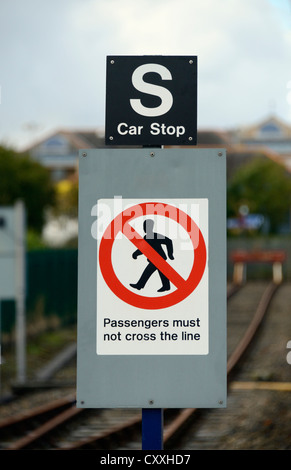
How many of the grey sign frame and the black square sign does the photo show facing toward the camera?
2

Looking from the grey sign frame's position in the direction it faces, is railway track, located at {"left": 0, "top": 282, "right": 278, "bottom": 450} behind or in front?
behind

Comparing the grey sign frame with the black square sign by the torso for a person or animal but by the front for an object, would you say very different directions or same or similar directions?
same or similar directions

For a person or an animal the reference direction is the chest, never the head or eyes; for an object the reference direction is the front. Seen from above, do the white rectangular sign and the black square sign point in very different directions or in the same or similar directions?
same or similar directions

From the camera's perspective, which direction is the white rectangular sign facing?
toward the camera

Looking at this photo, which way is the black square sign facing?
toward the camera

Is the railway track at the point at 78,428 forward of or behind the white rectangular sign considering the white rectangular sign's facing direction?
behind

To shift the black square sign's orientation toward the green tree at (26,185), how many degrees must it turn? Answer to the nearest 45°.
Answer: approximately 180°
